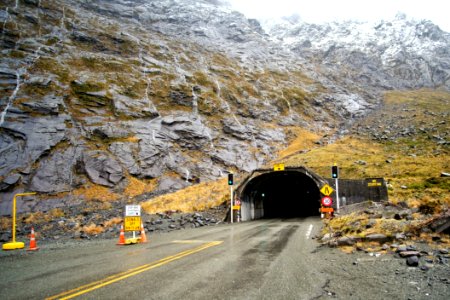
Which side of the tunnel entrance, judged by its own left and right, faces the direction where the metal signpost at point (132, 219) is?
front

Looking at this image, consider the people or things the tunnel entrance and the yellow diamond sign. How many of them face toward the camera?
2

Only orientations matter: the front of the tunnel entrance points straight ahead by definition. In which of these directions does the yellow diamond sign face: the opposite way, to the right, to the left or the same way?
the same way

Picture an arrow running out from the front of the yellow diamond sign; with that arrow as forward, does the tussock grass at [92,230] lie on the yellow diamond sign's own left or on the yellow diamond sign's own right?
on the yellow diamond sign's own right

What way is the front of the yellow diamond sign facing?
toward the camera

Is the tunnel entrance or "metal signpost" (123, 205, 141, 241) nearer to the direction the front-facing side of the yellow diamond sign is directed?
the metal signpost

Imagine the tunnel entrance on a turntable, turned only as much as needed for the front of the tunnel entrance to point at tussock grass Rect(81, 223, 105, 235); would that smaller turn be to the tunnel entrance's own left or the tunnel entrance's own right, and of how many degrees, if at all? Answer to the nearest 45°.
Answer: approximately 45° to the tunnel entrance's own right

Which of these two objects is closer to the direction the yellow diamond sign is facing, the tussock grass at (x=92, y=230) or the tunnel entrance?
the tussock grass

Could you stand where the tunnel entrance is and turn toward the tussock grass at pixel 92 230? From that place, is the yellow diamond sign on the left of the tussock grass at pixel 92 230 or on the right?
left

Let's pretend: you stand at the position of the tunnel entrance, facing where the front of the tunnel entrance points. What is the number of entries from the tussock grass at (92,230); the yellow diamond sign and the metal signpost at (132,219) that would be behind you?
0

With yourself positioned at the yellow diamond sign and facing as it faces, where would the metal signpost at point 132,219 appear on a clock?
The metal signpost is roughly at 2 o'clock from the yellow diamond sign.
